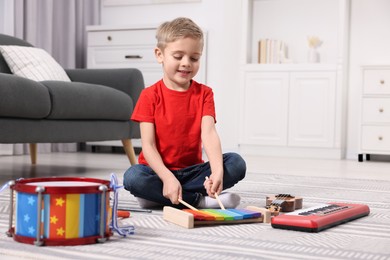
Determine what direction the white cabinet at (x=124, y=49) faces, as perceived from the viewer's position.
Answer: facing the viewer

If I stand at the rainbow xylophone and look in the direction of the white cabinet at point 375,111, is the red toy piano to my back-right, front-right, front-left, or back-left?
front-right

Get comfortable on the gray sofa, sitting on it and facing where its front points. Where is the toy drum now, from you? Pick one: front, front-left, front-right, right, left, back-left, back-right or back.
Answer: front-right

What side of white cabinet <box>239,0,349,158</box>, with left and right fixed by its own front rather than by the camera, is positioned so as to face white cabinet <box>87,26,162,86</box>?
right

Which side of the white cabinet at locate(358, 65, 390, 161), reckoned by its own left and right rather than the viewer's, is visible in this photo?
front

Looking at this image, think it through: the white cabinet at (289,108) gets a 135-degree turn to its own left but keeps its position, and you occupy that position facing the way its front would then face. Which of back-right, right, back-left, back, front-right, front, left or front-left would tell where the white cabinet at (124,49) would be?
back-left

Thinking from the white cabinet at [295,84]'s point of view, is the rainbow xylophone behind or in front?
in front

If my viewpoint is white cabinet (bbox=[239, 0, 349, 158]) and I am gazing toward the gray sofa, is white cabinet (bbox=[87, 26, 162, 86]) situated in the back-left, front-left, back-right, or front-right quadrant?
front-right

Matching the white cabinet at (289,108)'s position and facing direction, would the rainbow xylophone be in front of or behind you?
in front

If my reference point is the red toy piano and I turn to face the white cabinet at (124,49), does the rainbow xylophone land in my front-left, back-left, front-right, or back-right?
front-left

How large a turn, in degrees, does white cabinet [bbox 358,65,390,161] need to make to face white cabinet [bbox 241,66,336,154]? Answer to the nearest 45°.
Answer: approximately 90° to its right

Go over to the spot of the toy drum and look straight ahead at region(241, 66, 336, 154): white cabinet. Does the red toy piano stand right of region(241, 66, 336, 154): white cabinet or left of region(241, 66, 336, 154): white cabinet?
right

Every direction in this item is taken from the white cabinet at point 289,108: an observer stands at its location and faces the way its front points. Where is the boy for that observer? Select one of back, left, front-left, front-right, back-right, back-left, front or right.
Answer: front

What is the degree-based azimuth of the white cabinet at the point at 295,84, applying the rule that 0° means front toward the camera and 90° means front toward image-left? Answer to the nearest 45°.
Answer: approximately 0°

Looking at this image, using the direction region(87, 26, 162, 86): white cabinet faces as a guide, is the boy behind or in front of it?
in front

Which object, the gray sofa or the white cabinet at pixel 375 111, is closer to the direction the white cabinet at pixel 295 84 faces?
the gray sofa
